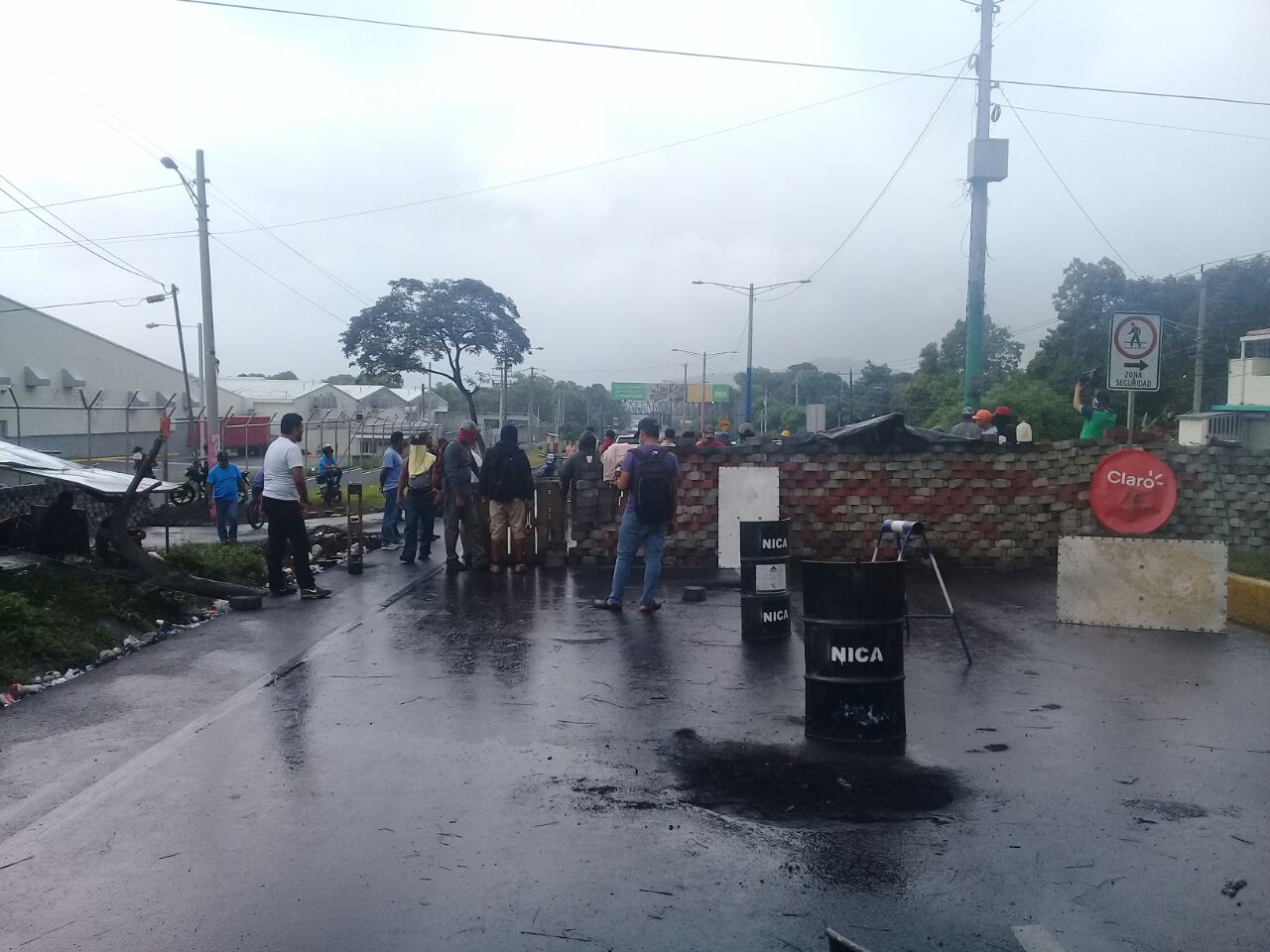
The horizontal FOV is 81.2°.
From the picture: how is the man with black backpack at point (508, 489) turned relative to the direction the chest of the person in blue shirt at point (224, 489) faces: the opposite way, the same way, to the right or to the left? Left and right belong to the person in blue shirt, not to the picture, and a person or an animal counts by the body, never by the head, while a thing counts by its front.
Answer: the opposite way

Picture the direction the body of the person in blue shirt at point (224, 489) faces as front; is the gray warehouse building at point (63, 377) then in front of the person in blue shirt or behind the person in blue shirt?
behind

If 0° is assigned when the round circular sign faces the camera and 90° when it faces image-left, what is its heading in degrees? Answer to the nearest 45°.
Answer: approximately 0°

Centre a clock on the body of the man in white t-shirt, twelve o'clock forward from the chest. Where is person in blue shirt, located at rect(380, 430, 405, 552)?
The person in blue shirt is roughly at 11 o'clock from the man in white t-shirt.

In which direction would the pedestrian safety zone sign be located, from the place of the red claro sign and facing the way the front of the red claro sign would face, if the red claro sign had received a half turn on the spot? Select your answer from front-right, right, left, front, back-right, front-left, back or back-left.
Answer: front

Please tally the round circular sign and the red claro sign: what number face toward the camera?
2

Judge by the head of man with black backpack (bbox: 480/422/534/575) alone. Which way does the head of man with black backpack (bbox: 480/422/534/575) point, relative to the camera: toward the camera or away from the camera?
away from the camera

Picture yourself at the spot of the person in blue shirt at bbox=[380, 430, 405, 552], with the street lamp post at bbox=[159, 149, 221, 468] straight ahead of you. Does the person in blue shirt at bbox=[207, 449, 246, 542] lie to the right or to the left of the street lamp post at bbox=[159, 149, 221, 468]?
left

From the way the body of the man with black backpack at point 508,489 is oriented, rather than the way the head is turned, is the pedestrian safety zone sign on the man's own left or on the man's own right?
on the man's own right

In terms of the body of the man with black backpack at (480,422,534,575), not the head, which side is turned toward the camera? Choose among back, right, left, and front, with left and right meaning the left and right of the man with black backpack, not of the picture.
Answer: back

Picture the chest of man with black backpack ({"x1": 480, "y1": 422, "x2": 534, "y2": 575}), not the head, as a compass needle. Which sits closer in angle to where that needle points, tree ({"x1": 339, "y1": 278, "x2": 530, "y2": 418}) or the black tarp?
the tree
